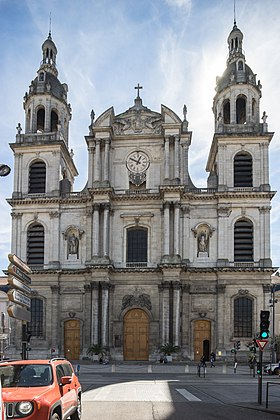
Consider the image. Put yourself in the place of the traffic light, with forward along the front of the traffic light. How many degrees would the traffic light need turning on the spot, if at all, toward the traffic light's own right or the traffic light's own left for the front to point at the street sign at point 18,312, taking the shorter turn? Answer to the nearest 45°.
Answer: approximately 45° to the traffic light's own right

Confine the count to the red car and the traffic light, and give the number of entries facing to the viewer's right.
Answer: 0

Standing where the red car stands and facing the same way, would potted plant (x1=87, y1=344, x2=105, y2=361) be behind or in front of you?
behind

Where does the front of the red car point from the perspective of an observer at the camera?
facing the viewer and to the left of the viewer

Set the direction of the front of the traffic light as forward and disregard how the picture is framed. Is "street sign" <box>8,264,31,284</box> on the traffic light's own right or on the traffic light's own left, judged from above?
on the traffic light's own right

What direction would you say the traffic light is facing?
toward the camera

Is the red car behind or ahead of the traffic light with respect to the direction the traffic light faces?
ahead

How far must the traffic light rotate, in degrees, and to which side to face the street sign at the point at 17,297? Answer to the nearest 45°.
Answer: approximately 45° to its right

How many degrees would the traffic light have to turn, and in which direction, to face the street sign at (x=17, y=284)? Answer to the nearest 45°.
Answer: approximately 45° to its right

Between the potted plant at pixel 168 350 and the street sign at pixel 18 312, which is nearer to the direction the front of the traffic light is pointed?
the street sign
